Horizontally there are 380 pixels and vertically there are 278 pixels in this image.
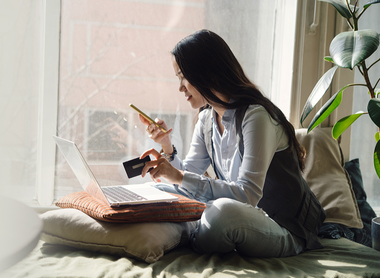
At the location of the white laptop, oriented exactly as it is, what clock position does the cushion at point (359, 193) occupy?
The cushion is roughly at 1 o'clock from the white laptop.

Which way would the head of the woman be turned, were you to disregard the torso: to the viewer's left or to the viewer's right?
to the viewer's left

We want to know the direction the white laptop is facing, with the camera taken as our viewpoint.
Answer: facing away from the viewer and to the right of the viewer

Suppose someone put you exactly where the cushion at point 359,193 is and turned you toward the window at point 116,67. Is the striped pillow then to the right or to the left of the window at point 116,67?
left
